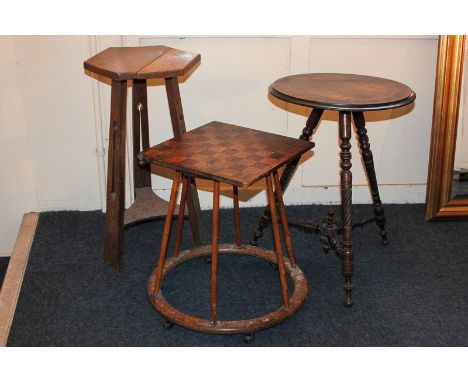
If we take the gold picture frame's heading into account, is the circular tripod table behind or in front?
in front

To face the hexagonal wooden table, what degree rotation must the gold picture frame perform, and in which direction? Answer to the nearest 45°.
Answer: approximately 45° to its right

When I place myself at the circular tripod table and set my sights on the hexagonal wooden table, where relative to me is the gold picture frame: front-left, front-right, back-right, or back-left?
back-right

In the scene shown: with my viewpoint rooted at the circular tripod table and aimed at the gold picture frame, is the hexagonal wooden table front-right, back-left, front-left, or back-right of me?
back-left
